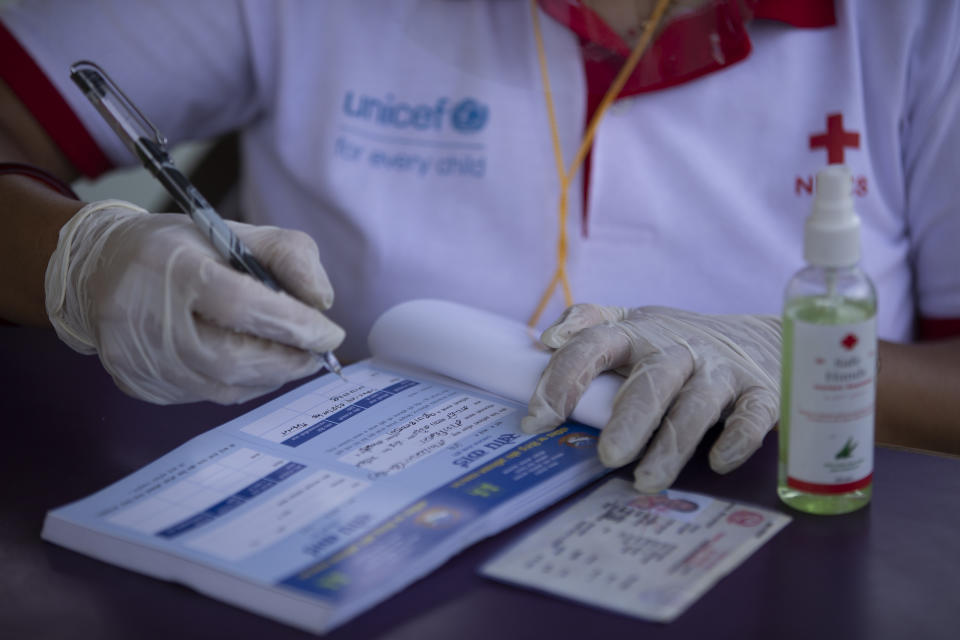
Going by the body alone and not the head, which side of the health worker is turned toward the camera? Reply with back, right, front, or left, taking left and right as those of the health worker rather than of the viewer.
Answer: front

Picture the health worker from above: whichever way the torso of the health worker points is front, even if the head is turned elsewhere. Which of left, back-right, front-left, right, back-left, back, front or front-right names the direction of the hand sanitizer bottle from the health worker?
front
